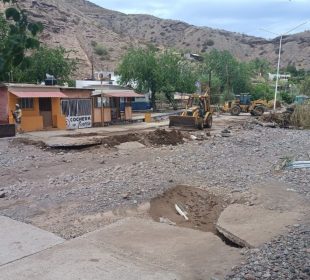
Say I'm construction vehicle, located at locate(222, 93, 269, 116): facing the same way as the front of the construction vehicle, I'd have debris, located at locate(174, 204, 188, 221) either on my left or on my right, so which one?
on my left

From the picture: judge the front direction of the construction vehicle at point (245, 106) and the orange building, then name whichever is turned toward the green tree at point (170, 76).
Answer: the construction vehicle

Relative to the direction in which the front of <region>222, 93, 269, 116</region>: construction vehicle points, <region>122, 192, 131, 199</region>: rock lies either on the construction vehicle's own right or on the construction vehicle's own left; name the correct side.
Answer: on the construction vehicle's own left

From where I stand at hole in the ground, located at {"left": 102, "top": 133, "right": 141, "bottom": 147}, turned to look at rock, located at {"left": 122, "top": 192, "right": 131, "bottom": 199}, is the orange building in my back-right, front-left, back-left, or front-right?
back-right

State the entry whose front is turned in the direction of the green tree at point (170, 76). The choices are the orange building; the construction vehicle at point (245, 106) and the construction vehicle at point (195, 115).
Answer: the construction vehicle at point (245, 106)
